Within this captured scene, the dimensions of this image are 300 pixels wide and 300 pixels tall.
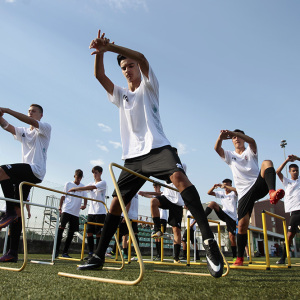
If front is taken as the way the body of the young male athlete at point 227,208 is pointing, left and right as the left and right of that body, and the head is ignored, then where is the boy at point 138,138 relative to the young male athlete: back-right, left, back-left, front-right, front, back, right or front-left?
front-left

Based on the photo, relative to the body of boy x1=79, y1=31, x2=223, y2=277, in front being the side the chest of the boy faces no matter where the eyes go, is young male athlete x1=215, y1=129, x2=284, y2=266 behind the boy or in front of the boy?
behind

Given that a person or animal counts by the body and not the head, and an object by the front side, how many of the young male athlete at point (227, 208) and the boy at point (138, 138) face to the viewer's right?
0

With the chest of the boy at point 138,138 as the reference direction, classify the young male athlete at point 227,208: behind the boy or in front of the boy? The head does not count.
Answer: behind

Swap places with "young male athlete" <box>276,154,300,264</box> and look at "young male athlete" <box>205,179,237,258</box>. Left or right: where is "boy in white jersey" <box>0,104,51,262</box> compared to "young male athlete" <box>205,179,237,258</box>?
left
